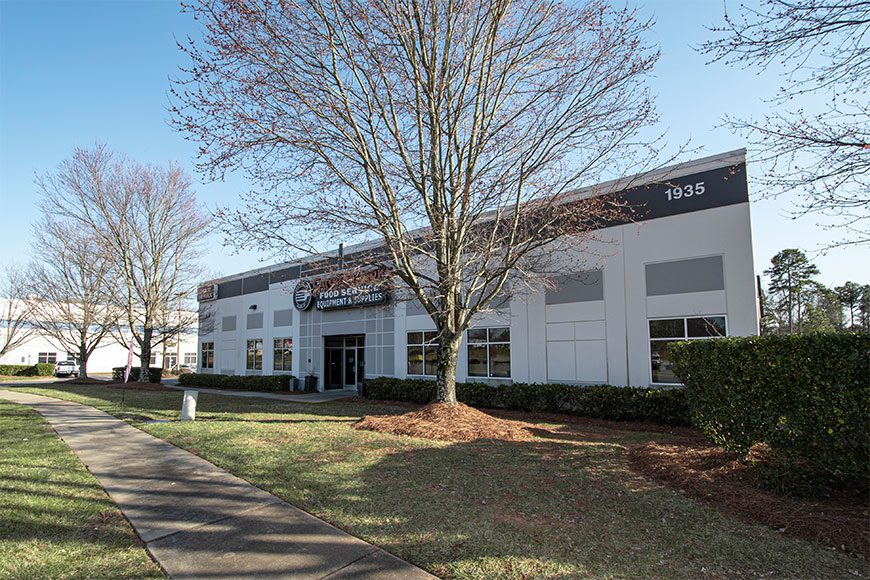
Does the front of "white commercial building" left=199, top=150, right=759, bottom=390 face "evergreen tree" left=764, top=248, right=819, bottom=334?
no

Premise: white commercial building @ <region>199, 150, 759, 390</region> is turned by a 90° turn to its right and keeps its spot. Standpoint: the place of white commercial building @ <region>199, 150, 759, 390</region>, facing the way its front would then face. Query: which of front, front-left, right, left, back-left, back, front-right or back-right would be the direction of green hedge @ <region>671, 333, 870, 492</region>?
back-left

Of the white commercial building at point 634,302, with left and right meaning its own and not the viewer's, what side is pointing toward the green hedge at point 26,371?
right

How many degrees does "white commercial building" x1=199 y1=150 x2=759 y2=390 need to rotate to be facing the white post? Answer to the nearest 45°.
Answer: approximately 45° to its right

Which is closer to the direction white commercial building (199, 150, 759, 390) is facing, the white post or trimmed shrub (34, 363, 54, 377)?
the white post

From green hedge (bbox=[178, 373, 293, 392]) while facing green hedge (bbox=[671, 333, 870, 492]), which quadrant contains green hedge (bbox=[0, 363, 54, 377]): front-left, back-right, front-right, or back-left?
back-right

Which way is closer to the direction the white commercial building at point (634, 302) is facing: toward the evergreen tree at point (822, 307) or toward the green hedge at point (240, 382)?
the green hedge

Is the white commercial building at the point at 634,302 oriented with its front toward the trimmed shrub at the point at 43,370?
no

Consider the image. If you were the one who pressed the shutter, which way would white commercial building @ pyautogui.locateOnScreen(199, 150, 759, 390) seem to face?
facing the viewer and to the left of the viewer

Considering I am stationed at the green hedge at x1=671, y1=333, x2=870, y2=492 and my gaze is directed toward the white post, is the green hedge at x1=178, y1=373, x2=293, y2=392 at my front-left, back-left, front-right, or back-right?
front-right

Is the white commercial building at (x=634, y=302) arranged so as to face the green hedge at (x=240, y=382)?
no

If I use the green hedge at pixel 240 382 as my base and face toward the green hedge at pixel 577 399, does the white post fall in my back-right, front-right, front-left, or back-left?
front-right

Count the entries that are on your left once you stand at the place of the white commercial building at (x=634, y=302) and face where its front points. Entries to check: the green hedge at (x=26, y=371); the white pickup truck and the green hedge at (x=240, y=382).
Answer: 0

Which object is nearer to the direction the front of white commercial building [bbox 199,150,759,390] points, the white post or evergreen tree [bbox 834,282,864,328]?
the white post

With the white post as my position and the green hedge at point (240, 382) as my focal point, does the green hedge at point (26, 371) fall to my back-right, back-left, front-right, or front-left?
front-left

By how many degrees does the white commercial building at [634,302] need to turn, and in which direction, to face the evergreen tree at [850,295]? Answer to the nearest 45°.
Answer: approximately 180°
